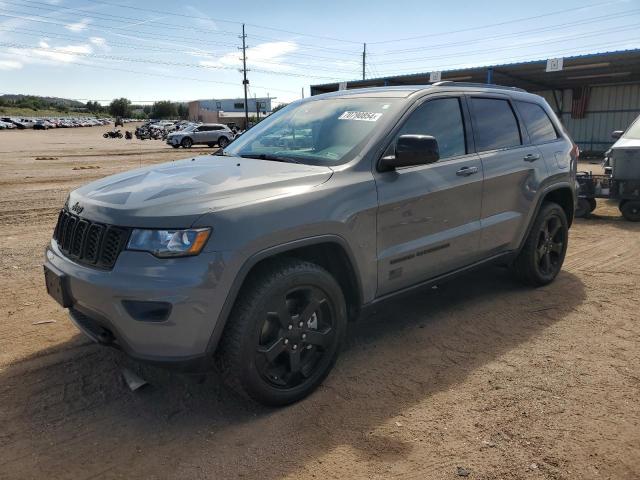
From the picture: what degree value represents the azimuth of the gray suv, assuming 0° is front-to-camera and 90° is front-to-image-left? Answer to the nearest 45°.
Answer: approximately 45°

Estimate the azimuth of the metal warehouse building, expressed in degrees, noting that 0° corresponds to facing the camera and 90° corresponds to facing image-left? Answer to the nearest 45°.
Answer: approximately 45°

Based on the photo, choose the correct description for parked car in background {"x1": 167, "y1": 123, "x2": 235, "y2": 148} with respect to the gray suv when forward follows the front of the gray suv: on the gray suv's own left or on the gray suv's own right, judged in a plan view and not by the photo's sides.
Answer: on the gray suv's own right

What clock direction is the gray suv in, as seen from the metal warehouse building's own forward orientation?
The gray suv is roughly at 11 o'clock from the metal warehouse building.

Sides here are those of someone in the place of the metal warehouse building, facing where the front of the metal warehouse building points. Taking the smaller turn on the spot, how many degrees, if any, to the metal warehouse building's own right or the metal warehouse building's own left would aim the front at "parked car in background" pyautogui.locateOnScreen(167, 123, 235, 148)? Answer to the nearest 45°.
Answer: approximately 45° to the metal warehouse building's own right

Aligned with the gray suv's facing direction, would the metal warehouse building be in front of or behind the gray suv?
behind
